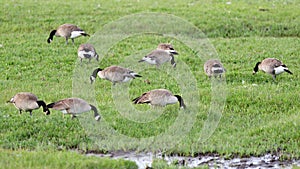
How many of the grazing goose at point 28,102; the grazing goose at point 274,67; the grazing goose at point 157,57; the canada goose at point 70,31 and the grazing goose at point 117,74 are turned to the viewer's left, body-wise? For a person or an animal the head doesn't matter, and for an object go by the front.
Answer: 3

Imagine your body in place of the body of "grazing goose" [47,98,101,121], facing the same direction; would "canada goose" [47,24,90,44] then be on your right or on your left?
on your left

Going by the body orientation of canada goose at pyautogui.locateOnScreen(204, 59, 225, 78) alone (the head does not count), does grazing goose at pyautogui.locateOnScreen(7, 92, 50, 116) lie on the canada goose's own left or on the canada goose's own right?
on the canada goose's own left

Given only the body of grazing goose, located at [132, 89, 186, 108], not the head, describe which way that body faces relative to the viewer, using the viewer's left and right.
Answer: facing to the right of the viewer

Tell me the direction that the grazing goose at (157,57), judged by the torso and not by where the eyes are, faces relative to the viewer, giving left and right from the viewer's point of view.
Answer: facing to the right of the viewer

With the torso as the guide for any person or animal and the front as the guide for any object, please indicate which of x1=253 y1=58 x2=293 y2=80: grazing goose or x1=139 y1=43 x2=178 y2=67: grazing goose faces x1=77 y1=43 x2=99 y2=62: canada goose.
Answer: x1=253 y1=58 x2=293 y2=80: grazing goose

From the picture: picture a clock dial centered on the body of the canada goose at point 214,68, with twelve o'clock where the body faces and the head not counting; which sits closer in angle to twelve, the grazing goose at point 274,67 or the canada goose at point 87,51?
the canada goose

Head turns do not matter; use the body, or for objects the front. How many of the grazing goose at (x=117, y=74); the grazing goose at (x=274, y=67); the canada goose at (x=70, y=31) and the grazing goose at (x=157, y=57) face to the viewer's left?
3

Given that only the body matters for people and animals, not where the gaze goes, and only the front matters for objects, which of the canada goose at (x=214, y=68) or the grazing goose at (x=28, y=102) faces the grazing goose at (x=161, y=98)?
the grazing goose at (x=28, y=102)

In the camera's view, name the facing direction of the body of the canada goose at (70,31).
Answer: to the viewer's left

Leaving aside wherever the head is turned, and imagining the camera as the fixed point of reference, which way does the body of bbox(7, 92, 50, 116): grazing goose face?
to the viewer's right

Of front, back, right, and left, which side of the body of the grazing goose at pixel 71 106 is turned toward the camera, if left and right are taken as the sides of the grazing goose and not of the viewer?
right
